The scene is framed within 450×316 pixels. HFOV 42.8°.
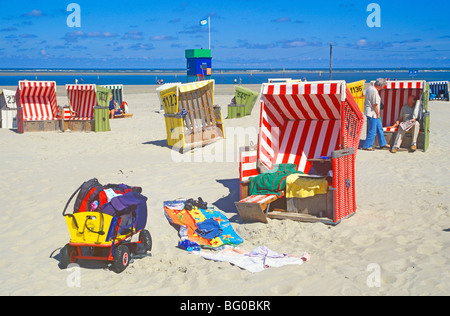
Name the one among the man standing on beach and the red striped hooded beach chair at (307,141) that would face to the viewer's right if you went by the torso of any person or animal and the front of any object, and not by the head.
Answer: the man standing on beach

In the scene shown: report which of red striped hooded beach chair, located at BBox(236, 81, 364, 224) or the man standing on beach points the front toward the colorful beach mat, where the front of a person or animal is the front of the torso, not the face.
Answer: the red striped hooded beach chair

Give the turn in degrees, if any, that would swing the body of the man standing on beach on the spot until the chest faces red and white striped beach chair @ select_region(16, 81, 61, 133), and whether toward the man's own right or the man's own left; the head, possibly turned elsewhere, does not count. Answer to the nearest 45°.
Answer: approximately 180°

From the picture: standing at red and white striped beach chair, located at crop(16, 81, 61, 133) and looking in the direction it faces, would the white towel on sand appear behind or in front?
in front

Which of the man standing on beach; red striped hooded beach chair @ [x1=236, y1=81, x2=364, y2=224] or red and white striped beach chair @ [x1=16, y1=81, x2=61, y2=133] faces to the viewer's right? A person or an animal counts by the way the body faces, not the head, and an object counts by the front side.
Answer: the man standing on beach

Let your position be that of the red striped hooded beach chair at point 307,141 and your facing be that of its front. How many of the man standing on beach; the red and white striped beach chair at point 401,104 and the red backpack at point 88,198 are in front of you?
1

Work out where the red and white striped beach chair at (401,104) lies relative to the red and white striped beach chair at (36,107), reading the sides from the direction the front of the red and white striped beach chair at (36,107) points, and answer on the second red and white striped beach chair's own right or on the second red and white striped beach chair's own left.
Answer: on the second red and white striped beach chair's own left

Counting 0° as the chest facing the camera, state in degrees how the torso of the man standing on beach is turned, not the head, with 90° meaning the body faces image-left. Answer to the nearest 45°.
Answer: approximately 270°

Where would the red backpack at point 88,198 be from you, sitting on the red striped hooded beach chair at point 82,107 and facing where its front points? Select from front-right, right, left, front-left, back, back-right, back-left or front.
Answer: front-left

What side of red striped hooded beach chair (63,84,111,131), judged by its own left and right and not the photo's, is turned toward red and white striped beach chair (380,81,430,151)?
left

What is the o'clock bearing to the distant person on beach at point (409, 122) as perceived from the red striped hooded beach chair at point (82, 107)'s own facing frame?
The distant person on beach is roughly at 9 o'clock from the red striped hooded beach chair.

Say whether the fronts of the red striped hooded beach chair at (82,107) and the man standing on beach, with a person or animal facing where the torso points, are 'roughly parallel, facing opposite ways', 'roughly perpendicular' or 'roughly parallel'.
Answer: roughly perpendicular

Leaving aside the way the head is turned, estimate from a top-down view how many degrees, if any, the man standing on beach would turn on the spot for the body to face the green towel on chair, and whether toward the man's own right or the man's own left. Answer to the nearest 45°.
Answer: approximately 90° to the man's own right

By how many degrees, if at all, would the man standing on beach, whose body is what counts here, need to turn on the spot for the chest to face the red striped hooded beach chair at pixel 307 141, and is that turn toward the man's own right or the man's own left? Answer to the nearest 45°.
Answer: approximately 90° to the man's own right

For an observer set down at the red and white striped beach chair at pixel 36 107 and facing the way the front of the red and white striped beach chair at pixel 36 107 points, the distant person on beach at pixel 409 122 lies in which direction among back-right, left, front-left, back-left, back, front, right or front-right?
front-left

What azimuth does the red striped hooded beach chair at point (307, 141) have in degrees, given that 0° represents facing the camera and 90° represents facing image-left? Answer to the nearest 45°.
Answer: approximately 45°

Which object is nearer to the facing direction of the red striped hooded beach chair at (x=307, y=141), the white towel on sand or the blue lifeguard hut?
the white towel on sand

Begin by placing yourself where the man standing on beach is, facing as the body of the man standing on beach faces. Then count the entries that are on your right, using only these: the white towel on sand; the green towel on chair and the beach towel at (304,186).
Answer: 3
